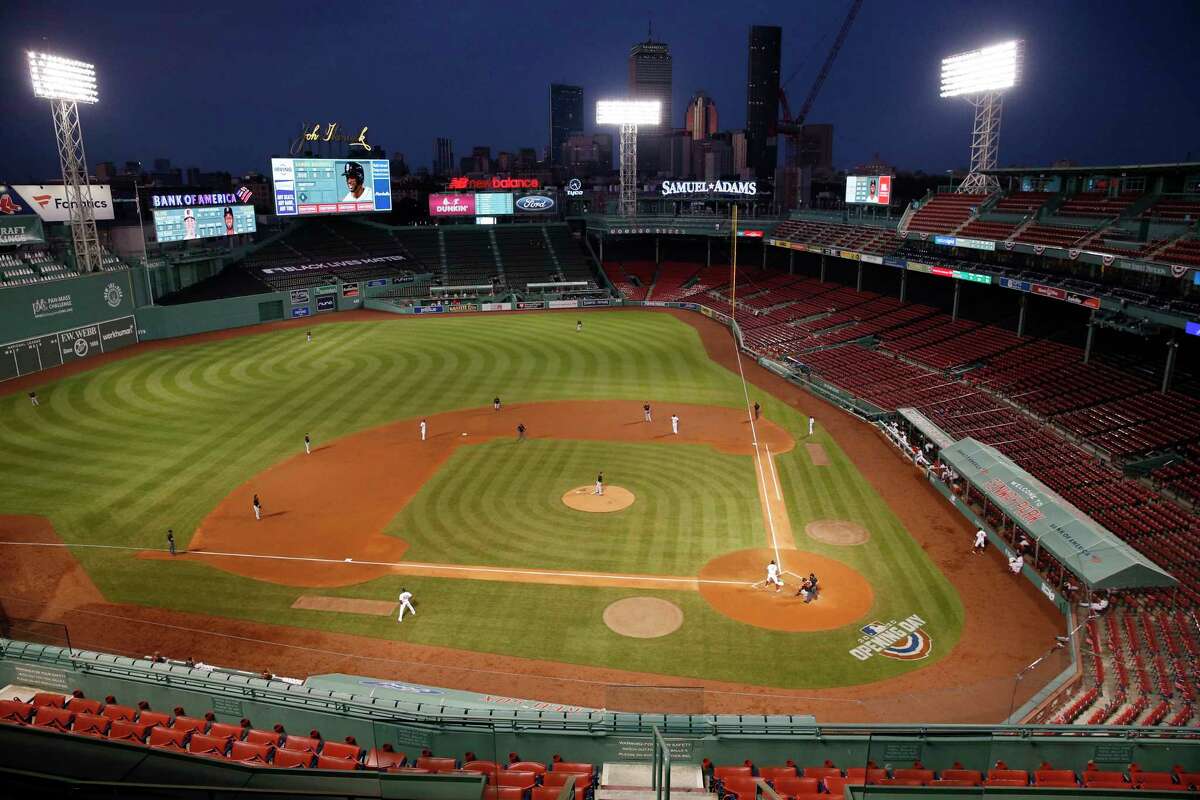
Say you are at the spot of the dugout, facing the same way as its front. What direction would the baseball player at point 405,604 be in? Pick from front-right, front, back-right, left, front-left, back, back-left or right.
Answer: front

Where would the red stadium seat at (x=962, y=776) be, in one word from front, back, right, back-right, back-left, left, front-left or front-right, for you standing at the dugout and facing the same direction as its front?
front-left

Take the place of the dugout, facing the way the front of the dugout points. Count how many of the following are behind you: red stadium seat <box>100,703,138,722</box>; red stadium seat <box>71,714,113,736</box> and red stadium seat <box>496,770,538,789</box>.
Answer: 0

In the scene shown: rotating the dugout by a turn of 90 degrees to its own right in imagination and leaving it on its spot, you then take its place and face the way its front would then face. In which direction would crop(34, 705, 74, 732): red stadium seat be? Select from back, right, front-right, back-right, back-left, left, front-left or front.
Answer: left

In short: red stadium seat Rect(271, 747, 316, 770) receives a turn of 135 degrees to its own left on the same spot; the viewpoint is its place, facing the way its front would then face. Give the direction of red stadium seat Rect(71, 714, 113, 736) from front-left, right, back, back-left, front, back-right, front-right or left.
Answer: front-right

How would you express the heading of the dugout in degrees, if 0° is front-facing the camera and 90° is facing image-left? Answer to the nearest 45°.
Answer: approximately 45°

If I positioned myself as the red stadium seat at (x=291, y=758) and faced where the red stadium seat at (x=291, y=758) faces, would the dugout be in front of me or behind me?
in front

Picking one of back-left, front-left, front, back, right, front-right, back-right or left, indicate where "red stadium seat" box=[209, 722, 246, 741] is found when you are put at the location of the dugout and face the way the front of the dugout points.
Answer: front

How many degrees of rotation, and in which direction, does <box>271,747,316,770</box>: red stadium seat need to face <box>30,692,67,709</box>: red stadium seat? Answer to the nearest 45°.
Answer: approximately 90° to its left

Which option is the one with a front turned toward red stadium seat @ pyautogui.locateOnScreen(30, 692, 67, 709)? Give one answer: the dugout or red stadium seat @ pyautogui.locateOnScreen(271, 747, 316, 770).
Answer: the dugout

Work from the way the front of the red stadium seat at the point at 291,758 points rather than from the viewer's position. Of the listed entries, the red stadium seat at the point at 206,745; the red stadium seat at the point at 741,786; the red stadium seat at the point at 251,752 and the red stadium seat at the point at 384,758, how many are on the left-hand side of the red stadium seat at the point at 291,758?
2

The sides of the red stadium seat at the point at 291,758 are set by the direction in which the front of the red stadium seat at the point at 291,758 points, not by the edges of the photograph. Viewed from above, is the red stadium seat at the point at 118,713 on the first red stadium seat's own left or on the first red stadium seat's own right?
on the first red stadium seat's own left

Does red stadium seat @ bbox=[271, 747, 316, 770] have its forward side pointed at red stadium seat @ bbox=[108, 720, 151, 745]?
no

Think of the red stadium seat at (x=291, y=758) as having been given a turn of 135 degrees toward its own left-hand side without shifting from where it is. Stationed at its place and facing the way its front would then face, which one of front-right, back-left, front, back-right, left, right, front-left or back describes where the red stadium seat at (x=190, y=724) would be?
front-right

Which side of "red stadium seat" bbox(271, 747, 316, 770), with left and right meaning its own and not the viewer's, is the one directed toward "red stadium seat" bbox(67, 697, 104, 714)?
left

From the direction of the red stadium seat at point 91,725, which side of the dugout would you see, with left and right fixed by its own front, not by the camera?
front

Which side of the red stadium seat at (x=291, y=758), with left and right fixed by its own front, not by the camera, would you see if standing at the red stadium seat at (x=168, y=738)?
left

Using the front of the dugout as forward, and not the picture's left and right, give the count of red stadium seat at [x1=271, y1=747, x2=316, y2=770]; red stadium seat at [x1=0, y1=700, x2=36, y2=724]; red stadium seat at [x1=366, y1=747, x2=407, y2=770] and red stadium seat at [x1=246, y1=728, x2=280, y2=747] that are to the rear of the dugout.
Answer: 0

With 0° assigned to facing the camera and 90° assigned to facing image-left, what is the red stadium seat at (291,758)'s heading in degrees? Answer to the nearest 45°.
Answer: approximately 225°
